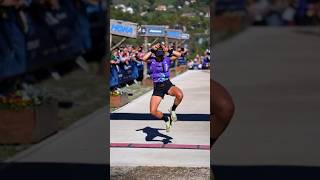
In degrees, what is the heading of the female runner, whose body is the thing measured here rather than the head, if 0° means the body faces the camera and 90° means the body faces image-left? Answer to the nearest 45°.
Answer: approximately 0°
